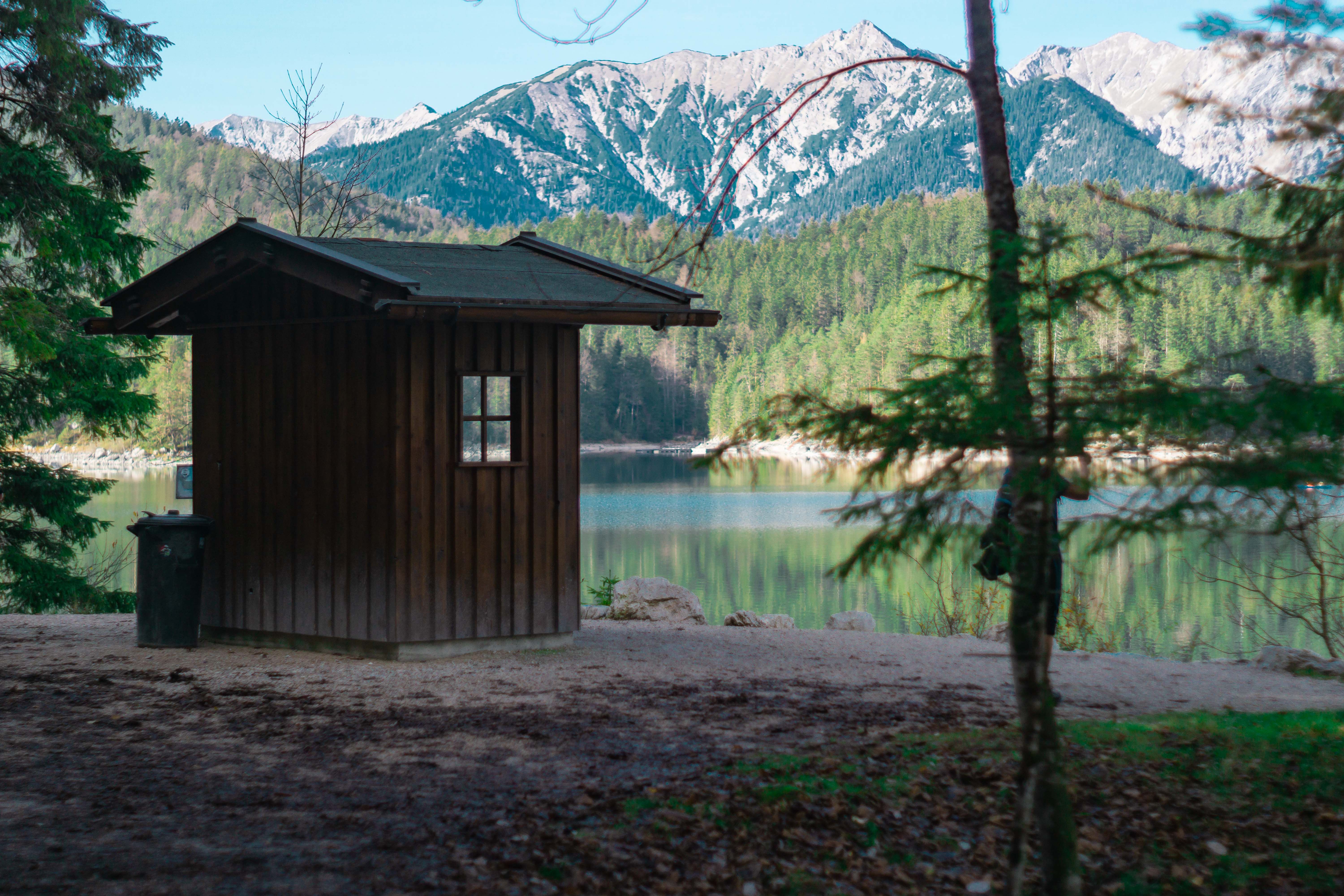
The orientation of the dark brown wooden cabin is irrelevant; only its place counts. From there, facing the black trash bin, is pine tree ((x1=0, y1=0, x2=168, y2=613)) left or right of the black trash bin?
right

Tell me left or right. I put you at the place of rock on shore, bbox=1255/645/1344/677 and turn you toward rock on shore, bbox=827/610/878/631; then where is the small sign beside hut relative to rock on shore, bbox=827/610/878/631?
left

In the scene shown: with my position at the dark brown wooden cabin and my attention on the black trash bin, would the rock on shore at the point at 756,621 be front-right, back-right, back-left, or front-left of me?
back-right

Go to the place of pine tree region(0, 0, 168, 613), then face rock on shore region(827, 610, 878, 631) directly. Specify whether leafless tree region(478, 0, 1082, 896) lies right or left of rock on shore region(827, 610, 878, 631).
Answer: right

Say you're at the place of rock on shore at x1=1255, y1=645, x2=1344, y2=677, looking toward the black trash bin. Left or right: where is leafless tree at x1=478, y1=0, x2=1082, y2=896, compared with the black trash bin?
left
